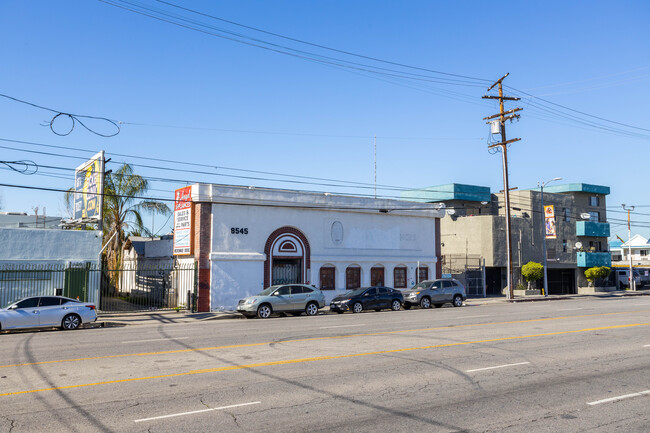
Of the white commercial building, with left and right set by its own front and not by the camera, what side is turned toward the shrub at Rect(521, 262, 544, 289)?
left

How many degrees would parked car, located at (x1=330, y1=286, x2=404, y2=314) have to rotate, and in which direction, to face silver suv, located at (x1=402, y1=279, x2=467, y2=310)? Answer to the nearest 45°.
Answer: approximately 180°

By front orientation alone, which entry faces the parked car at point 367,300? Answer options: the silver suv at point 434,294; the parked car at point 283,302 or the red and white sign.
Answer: the silver suv

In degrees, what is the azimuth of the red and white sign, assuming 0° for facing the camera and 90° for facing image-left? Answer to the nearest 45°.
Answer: approximately 45°

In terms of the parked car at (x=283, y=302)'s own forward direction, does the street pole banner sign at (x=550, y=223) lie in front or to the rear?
to the rear

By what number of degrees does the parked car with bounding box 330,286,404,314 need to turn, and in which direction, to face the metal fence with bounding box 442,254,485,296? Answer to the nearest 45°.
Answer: approximately 180°

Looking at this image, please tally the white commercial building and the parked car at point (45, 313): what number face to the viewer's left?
1

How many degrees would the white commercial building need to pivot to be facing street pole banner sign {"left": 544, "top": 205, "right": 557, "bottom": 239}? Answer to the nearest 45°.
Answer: approximately 90° to its left

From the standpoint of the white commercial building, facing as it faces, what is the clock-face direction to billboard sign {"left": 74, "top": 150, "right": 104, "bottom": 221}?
The billboard sign is roughly at 4 o'clock from the white commercial building.

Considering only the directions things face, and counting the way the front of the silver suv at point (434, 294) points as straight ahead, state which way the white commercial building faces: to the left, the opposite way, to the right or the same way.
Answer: to the left

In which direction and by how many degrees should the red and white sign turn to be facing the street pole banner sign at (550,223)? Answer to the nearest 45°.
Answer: approximately 135° to its left

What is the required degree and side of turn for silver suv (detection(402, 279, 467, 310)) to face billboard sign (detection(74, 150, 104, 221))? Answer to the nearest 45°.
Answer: approximately 45° to its right

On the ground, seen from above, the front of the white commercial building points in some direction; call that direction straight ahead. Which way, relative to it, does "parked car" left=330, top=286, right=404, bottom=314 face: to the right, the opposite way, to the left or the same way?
to the right

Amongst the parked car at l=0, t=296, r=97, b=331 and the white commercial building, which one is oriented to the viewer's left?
the parked car

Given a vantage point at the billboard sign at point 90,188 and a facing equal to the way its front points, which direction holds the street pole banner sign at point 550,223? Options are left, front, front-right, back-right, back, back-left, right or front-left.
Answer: back-left

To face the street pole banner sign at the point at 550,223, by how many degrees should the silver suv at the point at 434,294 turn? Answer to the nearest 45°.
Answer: approximately 180°

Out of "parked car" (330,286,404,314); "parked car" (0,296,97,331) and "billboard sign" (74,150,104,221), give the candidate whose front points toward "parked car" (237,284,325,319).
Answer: "parked car" (330,286,404,314)

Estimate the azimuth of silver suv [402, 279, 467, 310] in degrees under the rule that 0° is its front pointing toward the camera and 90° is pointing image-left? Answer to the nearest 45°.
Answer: approximately 45°

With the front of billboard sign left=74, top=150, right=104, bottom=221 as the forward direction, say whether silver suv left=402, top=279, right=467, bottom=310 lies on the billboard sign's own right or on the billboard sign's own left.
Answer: on the billboard sign's own left
